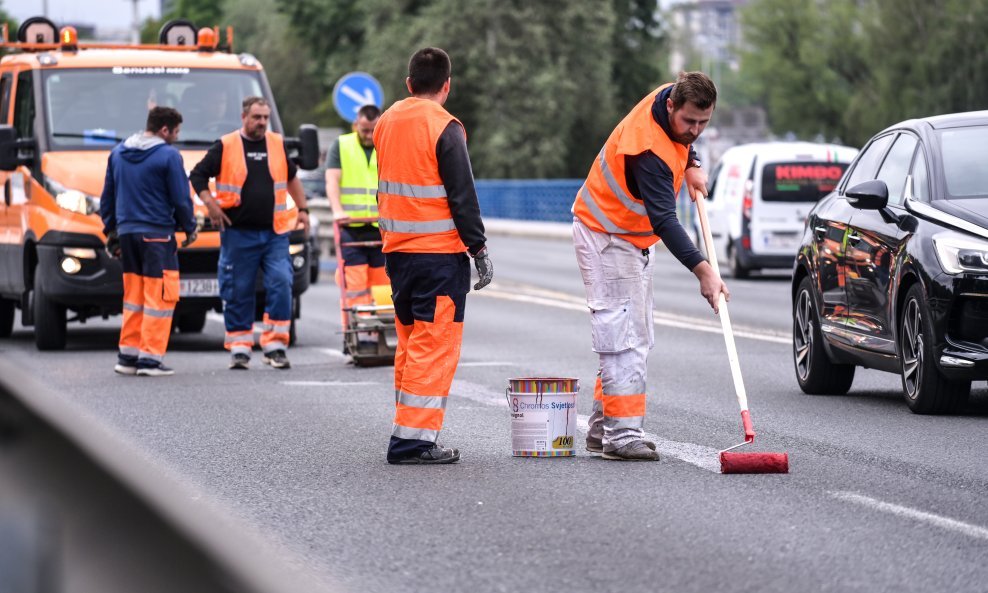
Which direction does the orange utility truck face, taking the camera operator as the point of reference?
facing the viewer and to the right of the viewer

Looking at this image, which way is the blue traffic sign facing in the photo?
toward the camera

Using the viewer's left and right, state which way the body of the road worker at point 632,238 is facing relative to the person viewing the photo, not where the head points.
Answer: facing to the right of the viewer

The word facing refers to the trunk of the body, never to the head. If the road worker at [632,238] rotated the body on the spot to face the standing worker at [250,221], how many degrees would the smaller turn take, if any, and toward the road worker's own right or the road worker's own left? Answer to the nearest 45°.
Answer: approximately 135° to the road worker's own left

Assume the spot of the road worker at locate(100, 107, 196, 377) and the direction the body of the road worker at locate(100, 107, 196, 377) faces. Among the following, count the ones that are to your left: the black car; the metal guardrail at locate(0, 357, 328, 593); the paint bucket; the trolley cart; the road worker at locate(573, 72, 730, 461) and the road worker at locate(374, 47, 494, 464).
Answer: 0

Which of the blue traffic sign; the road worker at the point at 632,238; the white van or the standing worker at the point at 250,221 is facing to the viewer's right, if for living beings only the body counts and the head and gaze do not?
the road worker

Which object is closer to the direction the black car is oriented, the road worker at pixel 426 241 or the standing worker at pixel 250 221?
the road worker

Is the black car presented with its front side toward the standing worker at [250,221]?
no

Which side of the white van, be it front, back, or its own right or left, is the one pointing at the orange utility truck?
left

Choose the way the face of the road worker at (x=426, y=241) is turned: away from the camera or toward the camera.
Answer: away from the camera

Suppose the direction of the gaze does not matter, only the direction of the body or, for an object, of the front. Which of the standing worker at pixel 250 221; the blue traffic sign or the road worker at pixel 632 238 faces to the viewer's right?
the road worker

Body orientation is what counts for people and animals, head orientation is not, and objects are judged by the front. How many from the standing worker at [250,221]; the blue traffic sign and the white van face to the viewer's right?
0

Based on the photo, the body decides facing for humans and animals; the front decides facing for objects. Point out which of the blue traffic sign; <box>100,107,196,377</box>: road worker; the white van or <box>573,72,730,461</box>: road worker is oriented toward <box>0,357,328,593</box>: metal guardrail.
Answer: the blue traffic sign

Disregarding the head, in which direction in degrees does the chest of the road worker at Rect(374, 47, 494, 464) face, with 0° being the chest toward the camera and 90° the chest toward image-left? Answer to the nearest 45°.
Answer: approximately 225°

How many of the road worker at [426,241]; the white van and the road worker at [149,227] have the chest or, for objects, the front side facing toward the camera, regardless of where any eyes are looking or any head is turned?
0
